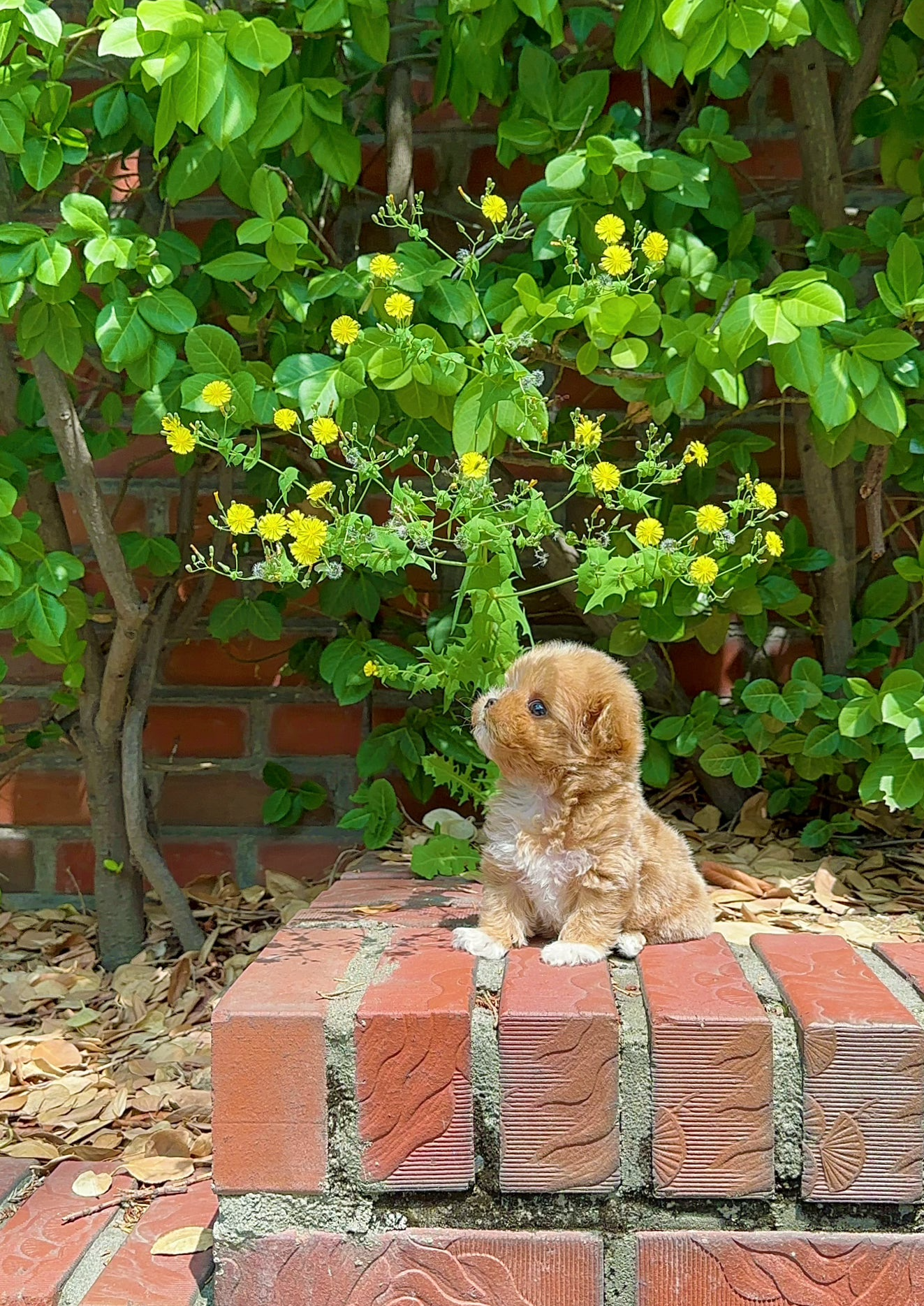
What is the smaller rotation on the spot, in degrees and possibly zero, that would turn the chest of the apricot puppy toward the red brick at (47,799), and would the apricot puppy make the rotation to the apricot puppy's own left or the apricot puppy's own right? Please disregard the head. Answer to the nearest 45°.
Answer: approximately 90° to the apricot puppy's own right

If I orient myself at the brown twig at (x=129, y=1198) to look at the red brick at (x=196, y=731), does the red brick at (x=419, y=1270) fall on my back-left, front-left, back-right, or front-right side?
back-right

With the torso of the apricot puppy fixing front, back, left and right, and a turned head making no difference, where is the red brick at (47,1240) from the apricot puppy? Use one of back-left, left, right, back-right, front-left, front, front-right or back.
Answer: front-right

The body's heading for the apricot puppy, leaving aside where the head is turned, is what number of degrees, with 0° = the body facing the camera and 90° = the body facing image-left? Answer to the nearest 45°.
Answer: approximately 45°

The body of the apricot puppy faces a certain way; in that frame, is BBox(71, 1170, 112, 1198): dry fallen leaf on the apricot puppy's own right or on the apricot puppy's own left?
on the apricot puppy's own right

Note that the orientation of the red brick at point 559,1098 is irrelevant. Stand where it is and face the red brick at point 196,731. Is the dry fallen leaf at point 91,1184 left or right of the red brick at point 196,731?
left

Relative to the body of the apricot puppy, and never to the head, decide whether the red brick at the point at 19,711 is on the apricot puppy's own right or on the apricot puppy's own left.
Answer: on the apricot puppy's own right

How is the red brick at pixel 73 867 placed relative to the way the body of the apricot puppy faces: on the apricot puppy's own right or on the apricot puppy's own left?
on the apricot puppy's own right

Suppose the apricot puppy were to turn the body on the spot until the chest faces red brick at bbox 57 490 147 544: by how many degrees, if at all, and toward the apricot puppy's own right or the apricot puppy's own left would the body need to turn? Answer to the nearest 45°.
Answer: approximately 90° to the apricot puppy's own right
